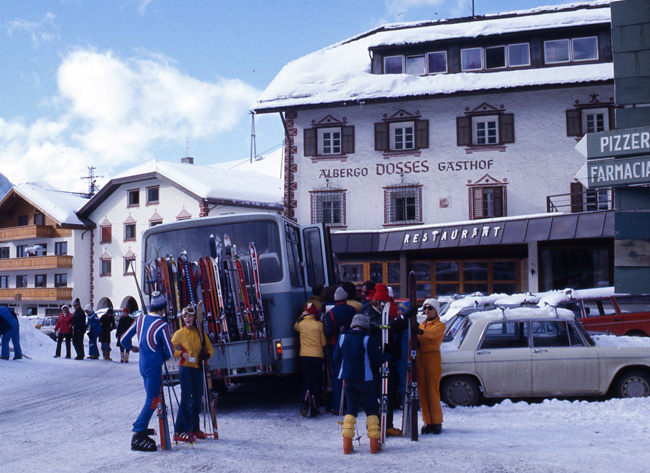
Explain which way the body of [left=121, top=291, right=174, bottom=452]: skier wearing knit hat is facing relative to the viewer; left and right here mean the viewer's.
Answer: facing away from the viewer and to the right of the viewer

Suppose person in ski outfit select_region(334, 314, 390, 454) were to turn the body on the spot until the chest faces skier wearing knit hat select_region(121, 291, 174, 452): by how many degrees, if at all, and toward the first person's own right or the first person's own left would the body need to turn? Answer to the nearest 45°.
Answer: approximately 90° to the first person's own left

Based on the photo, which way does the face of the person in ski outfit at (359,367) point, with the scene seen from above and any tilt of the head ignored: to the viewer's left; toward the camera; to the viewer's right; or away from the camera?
away from the camera

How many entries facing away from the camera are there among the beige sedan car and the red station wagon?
0

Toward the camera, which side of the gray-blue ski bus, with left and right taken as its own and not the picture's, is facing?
back

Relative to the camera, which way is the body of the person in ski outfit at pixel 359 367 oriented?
away from the camera

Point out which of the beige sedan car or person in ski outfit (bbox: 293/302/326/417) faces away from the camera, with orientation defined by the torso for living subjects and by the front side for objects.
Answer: the person in ski outfit

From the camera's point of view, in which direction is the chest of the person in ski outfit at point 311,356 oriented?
away from the camera
